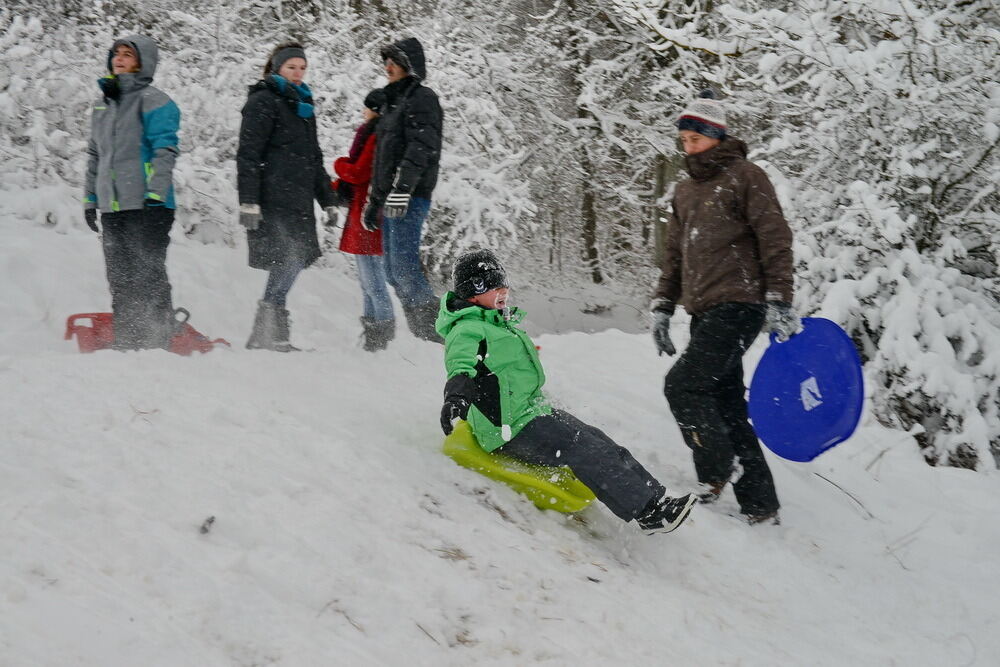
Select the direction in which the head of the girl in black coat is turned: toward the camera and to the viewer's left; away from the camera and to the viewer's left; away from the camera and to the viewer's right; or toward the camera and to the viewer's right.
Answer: toward the camera and to the viewer's right

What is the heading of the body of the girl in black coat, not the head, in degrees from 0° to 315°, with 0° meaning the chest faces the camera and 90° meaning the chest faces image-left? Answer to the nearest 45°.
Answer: approximately 315°

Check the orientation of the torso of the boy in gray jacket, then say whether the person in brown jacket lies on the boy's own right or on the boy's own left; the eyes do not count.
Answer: on the boy's own left

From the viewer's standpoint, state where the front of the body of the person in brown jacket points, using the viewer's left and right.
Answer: facing the viewer and to the left of the viewer

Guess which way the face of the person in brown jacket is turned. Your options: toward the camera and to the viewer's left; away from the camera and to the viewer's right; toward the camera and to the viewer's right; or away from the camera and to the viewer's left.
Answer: toward the camera and to the viewer's left

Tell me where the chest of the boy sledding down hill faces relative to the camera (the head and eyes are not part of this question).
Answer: to the viewer's right

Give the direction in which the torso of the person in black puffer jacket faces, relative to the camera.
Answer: to the viewer's left

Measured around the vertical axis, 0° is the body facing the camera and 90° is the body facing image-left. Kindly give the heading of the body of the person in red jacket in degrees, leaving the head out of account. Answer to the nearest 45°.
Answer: approximately 90°
